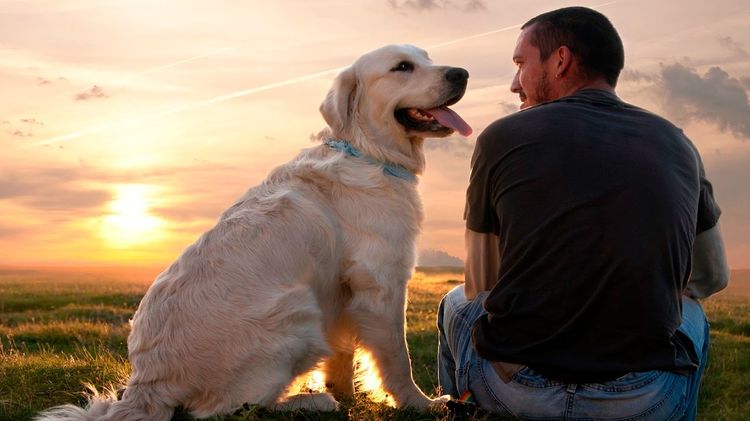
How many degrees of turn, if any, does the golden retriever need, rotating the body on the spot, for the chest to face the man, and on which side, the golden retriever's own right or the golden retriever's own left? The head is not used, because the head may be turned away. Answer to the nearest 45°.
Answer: approximately 45° to the golden retriever's own right

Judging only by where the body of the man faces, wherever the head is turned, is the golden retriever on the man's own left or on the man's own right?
on the man's own left

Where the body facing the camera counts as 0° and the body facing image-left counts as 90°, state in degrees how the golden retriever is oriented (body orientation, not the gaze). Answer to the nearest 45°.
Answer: approximately 270°

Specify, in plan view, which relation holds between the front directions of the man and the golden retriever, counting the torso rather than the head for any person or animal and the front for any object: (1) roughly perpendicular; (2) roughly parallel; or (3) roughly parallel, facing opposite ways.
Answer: roughly perpendicular

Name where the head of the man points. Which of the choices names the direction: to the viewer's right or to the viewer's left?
to the viewer's left

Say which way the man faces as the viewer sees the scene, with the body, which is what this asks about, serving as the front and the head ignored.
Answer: away from the camera

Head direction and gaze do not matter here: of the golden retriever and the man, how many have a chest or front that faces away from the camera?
1
